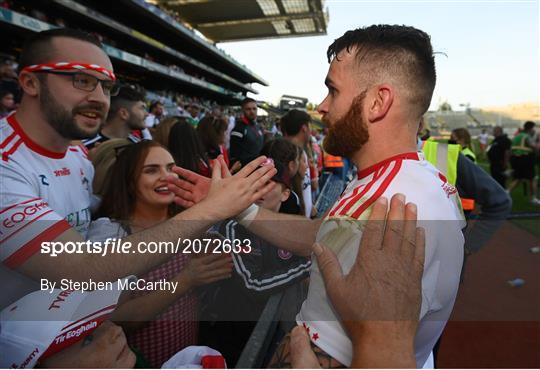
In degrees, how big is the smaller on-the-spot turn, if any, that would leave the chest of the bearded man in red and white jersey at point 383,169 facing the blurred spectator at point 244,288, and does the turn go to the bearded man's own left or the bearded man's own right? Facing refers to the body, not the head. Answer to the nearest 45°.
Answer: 0° — they already face them

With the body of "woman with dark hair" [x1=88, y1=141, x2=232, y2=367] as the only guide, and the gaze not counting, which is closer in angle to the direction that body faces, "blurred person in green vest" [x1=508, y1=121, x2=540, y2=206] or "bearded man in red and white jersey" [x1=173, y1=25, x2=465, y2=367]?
the bearded man in red and white jersey

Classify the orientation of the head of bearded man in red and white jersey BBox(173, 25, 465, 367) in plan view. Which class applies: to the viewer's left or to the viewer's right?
to the viewer's left

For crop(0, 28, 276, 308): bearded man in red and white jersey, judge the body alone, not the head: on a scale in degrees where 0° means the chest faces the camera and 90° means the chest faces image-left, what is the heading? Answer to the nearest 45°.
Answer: approximately 315°

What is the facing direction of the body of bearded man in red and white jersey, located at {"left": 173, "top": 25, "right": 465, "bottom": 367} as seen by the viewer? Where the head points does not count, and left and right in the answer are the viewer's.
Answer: facing away from the viewer and to the left of the viewer

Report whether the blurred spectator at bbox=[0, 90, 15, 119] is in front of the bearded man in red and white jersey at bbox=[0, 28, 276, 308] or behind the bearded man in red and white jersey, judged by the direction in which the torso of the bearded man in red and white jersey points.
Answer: behind

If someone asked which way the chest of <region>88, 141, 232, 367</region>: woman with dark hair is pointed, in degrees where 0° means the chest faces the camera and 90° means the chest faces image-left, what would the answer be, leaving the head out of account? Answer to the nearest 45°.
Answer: approximately 315°
